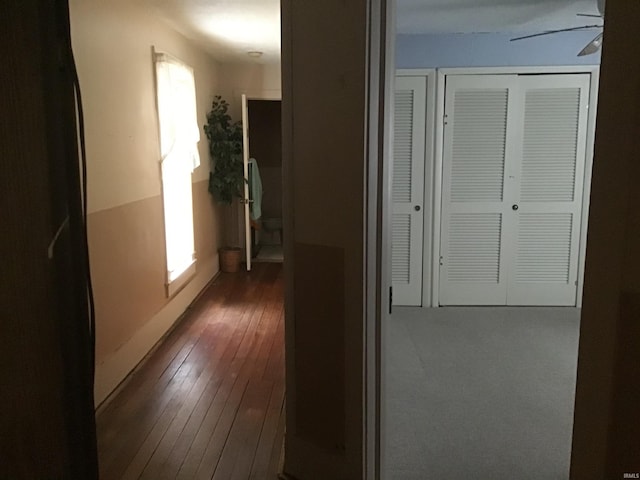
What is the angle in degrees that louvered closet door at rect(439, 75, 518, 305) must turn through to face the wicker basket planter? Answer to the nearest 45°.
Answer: approximately 90° to its right

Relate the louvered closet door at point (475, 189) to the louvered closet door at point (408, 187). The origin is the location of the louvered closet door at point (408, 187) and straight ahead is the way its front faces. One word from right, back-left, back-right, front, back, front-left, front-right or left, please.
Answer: left

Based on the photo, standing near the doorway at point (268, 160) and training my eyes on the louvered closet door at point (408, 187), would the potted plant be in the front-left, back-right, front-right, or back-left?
front-right

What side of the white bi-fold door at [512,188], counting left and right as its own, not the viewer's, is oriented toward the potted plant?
right

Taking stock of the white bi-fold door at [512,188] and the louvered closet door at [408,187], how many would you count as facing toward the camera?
2

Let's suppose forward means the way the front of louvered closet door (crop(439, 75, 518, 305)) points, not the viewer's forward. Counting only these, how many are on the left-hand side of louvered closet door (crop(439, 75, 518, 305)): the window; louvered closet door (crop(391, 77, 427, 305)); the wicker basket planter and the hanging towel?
0

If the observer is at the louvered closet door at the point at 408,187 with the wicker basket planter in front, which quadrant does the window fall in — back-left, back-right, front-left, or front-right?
front-left

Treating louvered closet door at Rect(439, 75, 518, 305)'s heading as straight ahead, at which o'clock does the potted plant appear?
The potted plant is roughly at 3 o'clock from the louvered closet door.

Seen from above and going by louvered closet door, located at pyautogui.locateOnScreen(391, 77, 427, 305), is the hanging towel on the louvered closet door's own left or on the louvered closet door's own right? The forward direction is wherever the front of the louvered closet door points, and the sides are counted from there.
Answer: on the louvered closet door's own right

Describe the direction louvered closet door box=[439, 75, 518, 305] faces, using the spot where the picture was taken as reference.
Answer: facing the viewer

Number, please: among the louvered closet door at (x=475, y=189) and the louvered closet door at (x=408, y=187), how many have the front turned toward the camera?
2

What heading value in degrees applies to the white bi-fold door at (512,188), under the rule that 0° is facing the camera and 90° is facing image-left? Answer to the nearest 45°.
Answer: approximately 0°

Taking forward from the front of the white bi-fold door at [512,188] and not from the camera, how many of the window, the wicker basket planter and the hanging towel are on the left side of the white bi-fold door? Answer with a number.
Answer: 0

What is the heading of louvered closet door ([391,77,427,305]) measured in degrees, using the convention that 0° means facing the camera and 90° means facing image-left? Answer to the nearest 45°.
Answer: approximately 0°

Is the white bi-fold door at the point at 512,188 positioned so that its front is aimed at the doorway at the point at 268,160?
no

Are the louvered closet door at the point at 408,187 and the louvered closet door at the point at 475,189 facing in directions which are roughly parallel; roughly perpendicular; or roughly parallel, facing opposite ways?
roughly parallel

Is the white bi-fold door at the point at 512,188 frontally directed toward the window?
no
